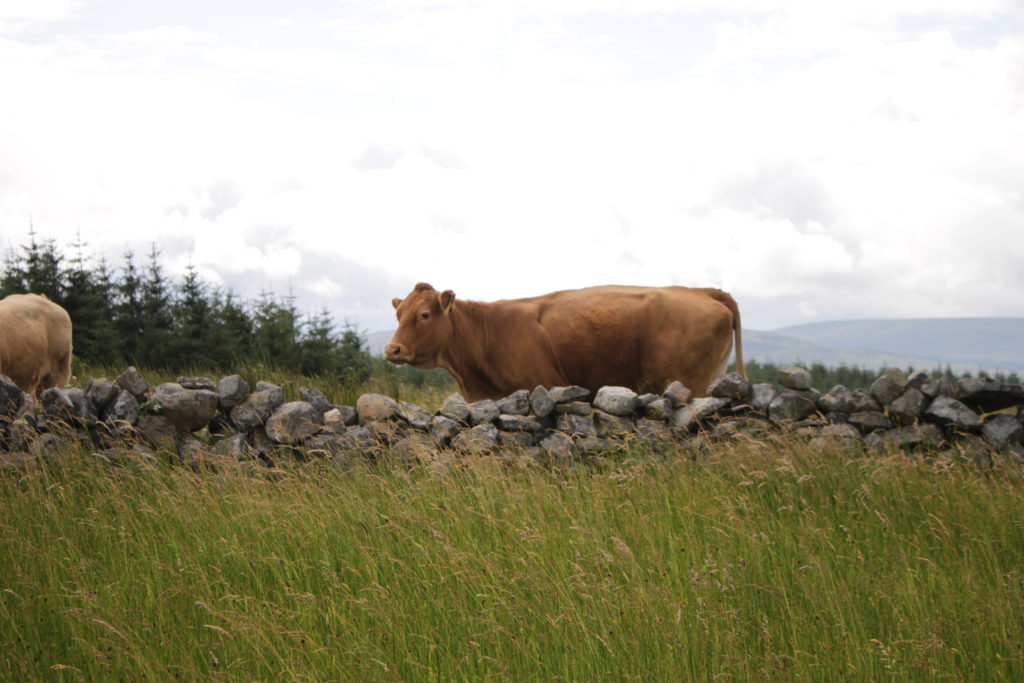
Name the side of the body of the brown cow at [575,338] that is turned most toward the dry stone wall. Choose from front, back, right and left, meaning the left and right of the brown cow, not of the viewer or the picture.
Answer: left

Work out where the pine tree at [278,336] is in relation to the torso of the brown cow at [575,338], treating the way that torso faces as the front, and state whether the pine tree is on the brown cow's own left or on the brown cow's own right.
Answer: on the brown cow's own right

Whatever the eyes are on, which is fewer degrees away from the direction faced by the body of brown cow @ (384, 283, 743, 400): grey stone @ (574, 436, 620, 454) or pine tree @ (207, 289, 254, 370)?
the pine tree

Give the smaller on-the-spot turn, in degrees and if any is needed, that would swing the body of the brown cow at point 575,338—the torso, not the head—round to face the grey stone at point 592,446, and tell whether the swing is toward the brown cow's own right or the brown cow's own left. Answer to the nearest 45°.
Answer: approximately 90° to the brown cow's own left

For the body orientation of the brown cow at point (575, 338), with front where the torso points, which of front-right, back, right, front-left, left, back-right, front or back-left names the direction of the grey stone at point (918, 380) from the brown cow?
back-left

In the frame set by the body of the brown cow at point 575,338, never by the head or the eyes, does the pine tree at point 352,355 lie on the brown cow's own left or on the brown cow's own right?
on the brown cow's own right

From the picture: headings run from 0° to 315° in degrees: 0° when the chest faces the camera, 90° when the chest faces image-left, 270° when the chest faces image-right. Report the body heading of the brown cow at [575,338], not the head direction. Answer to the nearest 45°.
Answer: approximately 90°
